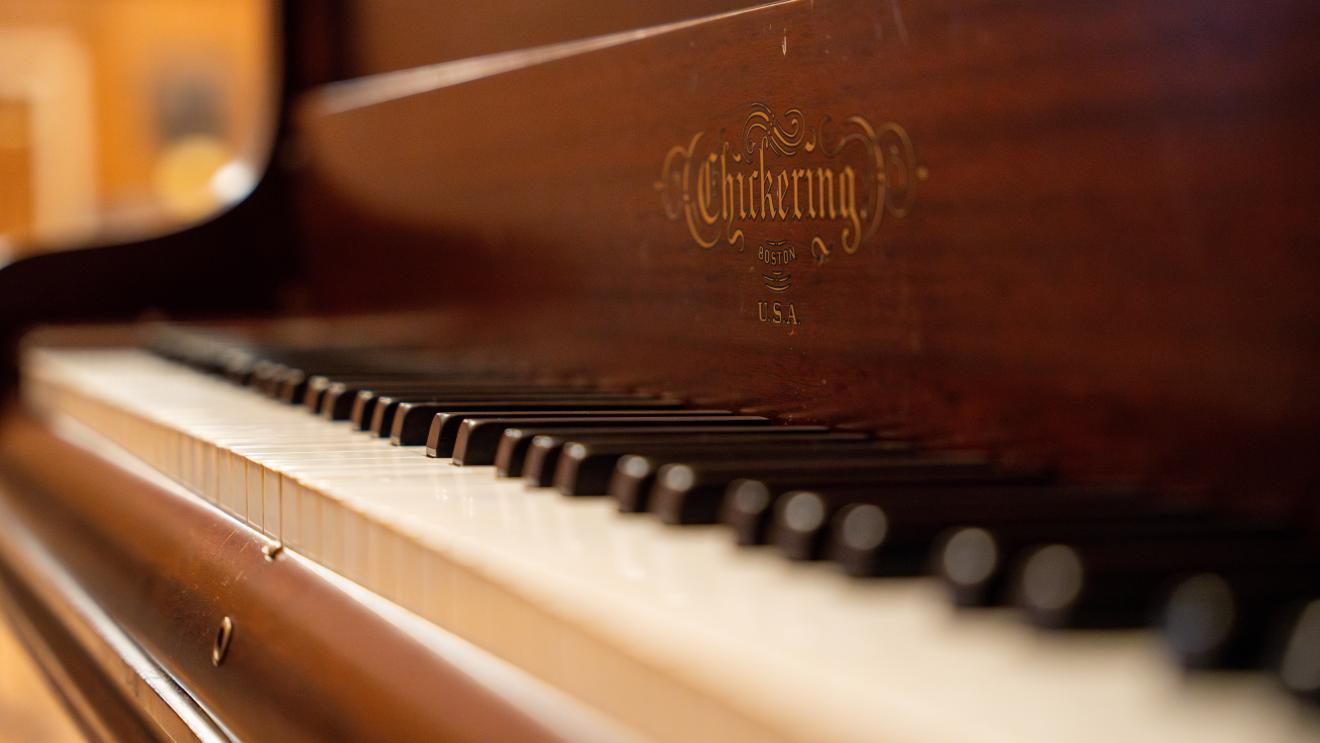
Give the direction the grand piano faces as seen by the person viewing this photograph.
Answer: facing the viewer and to the left of the viewer
